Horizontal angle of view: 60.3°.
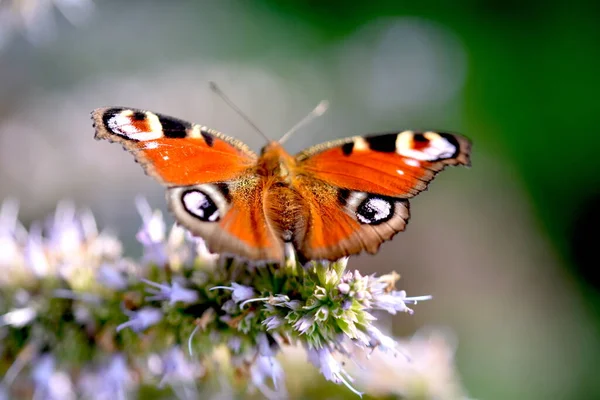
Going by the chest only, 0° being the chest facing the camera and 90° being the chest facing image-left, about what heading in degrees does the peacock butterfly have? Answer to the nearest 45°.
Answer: approximately 180°

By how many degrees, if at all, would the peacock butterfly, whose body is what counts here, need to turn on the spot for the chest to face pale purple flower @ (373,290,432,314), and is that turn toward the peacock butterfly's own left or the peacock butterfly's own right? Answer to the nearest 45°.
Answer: approximately 135° to the peacock butterfly's own right

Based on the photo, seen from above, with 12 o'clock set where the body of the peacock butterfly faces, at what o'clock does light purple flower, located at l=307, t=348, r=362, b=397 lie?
The light purple flower is roughly at 5 o'clock from the peacock butterfly.

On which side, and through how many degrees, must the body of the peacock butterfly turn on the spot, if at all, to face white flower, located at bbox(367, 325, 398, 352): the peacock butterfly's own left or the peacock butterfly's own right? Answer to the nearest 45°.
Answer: approximately 135° to the peacock butterfly's own right
